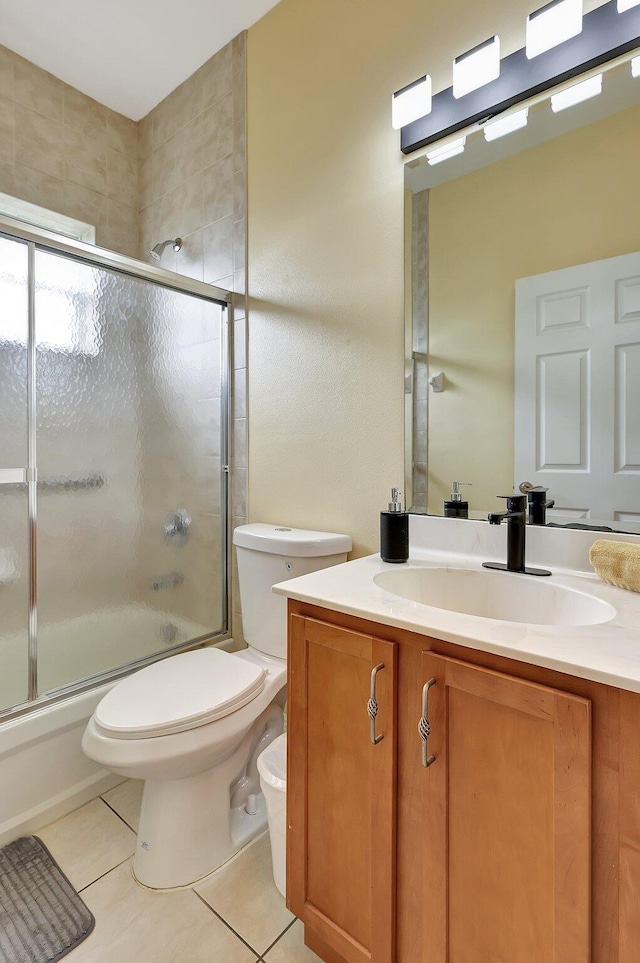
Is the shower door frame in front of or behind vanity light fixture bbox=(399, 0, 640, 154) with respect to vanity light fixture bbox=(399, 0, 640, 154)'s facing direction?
in front

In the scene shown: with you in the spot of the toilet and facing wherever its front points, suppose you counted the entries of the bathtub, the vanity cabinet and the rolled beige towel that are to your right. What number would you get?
1

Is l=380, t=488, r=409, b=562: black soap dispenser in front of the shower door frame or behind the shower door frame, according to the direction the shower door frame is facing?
in front

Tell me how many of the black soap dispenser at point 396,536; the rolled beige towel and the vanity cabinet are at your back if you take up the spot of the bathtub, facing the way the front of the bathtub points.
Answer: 0

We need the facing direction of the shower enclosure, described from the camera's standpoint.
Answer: facing the viewer and to the right of the viewer

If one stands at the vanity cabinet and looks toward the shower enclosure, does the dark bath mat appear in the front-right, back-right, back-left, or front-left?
front-left

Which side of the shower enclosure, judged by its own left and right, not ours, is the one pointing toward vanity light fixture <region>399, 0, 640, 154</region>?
front

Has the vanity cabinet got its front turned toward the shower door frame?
no

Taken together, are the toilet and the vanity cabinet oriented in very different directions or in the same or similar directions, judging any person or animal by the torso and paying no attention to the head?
same or similar directions

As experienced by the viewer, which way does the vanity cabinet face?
facing the viewer and to the left of the viewer

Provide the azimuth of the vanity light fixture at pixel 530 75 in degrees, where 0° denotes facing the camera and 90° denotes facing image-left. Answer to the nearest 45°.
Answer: approximately 45°
